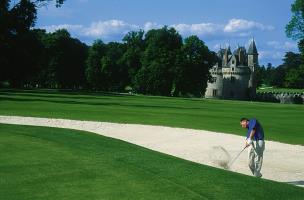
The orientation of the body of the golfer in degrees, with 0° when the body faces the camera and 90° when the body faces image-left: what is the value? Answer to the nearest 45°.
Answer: approximately 90°
